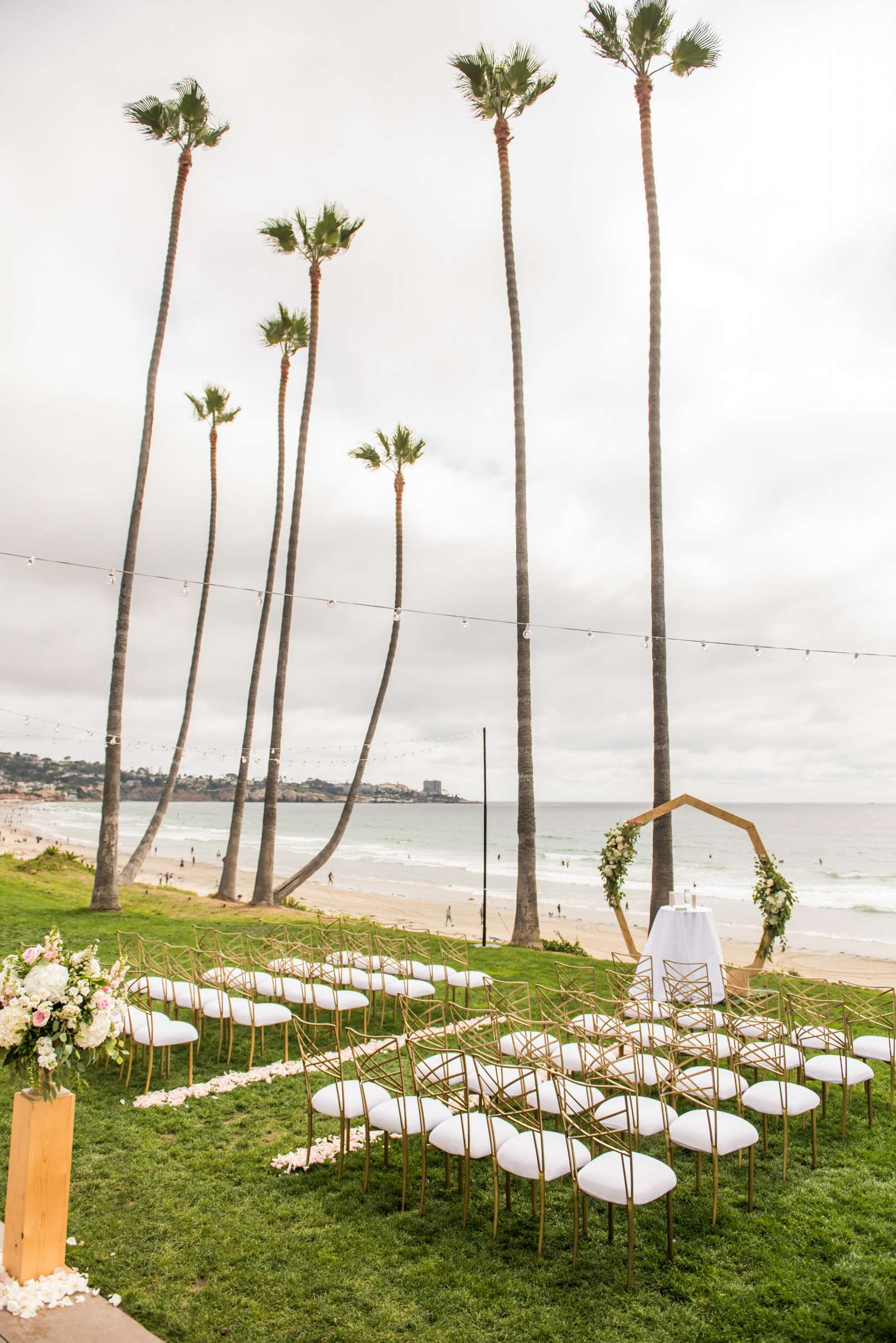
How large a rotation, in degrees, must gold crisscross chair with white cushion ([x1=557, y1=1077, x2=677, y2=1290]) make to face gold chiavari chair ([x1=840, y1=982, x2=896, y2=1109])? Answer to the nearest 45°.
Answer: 0° — it already faces it

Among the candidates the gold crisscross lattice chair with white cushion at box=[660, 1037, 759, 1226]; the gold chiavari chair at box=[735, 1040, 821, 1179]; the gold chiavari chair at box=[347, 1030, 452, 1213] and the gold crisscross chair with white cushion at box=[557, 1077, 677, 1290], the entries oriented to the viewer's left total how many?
0

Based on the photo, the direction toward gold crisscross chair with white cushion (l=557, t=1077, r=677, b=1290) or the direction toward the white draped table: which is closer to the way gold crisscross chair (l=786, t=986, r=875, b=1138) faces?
the white draped table

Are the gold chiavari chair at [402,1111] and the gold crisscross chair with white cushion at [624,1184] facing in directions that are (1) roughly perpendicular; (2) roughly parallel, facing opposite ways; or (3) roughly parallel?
roughly parallel

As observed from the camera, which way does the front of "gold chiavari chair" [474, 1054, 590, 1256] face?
facing away from the viewer and to the right of the viewer

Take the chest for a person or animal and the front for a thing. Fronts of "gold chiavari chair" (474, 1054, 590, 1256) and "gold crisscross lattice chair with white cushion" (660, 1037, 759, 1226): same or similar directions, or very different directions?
same or similar directions

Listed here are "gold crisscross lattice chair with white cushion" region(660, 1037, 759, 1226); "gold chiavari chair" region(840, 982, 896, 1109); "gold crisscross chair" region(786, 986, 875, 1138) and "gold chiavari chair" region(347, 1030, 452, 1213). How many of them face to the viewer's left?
0

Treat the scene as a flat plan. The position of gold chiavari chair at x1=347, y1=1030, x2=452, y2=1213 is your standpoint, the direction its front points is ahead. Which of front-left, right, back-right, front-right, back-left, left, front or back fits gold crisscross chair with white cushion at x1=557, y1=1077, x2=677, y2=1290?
right

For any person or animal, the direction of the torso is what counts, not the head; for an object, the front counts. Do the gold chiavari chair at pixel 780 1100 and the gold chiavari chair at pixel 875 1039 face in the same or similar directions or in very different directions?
same or similar directions

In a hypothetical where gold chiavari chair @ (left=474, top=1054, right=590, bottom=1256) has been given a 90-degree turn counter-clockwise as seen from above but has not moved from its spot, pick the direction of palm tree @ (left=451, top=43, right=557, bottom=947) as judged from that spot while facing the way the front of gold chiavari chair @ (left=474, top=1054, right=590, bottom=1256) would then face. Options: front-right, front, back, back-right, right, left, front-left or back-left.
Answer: front-right

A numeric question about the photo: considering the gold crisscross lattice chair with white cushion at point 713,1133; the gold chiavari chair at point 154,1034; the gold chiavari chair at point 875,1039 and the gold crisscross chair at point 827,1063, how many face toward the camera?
0

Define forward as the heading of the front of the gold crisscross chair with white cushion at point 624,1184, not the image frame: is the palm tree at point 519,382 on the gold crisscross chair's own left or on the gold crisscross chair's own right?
on the gold crisscross chair's own left

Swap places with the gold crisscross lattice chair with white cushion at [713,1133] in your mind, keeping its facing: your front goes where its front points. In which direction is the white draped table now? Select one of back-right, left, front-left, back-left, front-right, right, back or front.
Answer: front-left

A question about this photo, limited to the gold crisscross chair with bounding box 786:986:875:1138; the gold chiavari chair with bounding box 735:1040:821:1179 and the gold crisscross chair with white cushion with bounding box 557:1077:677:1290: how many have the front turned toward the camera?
0

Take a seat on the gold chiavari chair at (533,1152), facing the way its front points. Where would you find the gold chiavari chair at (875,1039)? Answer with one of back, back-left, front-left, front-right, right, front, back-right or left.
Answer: front

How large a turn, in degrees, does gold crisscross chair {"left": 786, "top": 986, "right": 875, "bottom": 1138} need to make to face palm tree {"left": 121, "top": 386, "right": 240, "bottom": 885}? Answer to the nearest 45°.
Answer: approximately 90° to its left

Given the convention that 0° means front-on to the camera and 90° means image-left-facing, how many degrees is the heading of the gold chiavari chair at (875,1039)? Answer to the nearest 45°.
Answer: approximately 225°

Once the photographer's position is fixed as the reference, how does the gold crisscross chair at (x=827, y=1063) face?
facing away from the viewer and to the right of the viewer
